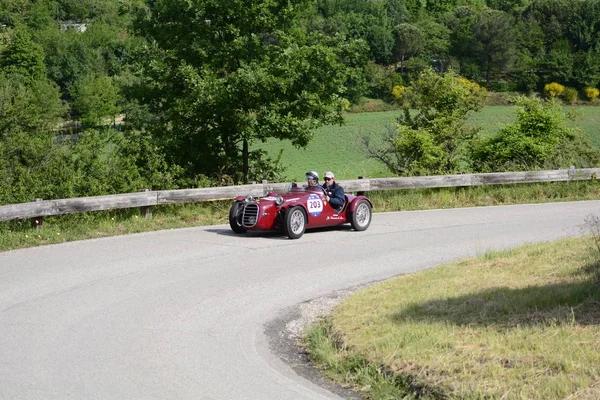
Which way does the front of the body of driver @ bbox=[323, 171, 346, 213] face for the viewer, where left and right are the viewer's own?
facing the viewer and to the left of the viewer

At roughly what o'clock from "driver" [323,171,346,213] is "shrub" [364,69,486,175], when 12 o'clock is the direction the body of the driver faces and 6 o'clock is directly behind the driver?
The shrub is roughly at 5 o'clock from the driver.

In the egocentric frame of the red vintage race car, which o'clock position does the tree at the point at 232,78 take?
The tree is roughly at 4 o'clock from the red vintage race car.

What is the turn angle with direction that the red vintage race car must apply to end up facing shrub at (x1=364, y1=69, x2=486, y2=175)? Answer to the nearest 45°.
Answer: approximately 180°

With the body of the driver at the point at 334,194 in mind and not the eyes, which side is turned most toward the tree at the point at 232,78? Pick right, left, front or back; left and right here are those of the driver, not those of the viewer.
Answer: right

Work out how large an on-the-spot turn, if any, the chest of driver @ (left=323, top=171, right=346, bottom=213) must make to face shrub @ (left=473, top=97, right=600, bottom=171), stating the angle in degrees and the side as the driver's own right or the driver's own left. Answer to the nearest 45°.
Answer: approximately 180°

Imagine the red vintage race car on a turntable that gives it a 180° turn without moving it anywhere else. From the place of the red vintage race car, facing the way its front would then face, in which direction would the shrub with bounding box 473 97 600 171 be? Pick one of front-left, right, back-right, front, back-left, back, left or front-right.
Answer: front

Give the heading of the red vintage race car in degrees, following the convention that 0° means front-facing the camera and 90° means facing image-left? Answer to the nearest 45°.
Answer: approximately 45°
